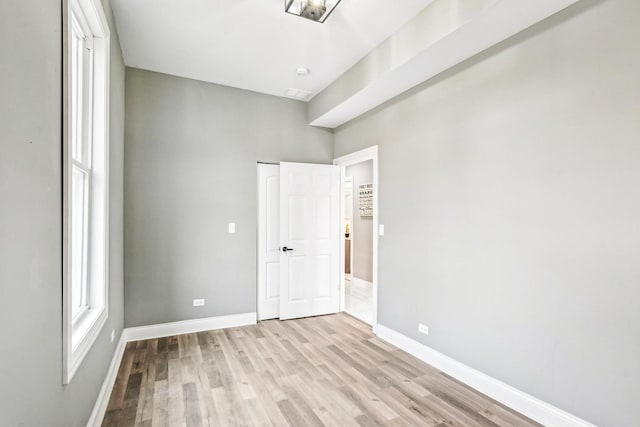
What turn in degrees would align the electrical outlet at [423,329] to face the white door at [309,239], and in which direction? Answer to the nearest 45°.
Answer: approximately 90° to its right

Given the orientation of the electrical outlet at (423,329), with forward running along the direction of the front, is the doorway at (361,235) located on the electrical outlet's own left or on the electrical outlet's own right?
on the electrical outlet's own right

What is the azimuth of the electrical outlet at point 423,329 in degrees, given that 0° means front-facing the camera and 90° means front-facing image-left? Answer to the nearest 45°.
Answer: approximately 45°

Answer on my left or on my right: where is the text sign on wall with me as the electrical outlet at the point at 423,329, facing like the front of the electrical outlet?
on my right

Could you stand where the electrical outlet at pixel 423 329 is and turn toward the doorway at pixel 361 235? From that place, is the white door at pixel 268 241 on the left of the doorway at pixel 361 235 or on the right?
left

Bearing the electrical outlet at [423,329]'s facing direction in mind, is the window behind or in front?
in front
